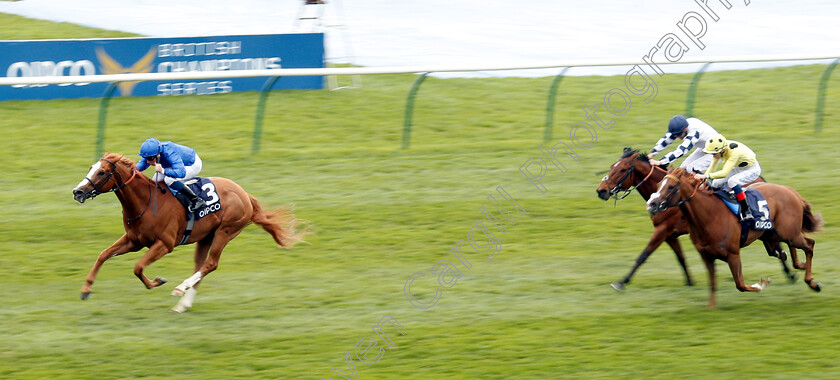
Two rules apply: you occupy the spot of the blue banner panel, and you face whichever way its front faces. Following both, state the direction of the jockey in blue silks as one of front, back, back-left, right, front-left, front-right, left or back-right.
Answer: front

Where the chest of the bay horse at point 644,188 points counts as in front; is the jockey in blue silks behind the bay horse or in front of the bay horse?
in front

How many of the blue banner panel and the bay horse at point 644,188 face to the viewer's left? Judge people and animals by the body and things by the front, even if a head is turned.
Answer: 1

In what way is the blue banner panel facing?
toward the camera

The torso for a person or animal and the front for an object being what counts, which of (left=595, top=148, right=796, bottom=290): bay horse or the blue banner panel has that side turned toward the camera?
the blue banner panel

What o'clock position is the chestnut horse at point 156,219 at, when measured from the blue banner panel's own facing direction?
The chestnut horse is roughly at 12 o'clock from the blue banner panel.

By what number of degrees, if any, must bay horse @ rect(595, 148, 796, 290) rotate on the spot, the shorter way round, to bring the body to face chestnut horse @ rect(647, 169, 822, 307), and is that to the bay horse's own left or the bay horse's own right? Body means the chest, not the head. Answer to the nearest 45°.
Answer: approximately 135° to the bay horse's own left

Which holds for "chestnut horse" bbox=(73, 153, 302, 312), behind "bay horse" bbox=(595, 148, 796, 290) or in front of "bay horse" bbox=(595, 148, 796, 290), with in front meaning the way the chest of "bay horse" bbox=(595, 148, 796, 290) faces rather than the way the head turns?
in front

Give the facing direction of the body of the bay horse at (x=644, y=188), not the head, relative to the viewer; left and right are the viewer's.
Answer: facing to the left of the viewer

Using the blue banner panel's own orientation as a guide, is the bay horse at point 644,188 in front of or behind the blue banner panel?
in front
